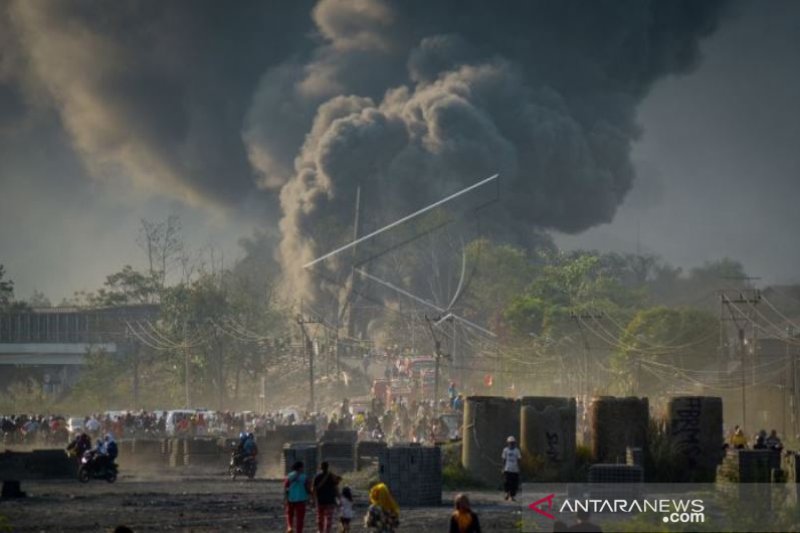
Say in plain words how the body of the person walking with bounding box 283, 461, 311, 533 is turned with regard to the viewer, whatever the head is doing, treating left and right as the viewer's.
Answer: facing away from the viewer

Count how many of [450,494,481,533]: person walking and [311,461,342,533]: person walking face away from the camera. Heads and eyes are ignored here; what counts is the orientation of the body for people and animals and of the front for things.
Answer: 2

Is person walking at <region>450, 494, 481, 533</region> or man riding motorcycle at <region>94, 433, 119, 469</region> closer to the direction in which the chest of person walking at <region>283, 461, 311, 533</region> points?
the man riding motorcycle

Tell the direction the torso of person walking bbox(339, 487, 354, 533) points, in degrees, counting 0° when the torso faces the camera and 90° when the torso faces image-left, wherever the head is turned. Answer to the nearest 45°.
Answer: approximately 180°

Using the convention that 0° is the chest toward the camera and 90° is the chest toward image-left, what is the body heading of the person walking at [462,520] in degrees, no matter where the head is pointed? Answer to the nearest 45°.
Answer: approximately 180°

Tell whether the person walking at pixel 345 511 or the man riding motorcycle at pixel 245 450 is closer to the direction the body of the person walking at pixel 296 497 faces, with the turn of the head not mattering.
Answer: the man riding motorcycle

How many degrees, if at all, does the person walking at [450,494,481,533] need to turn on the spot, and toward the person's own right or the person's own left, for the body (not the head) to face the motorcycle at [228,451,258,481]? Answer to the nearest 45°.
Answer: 0° — they already face it

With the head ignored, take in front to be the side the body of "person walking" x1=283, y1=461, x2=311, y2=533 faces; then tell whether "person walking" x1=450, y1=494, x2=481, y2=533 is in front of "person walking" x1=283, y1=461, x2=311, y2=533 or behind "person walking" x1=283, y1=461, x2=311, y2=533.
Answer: behind

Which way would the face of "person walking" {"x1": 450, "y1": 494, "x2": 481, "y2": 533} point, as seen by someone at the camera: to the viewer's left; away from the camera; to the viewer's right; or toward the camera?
away from the camera

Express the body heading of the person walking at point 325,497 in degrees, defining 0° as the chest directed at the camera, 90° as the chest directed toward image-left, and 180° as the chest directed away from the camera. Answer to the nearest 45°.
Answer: approximately 180°
